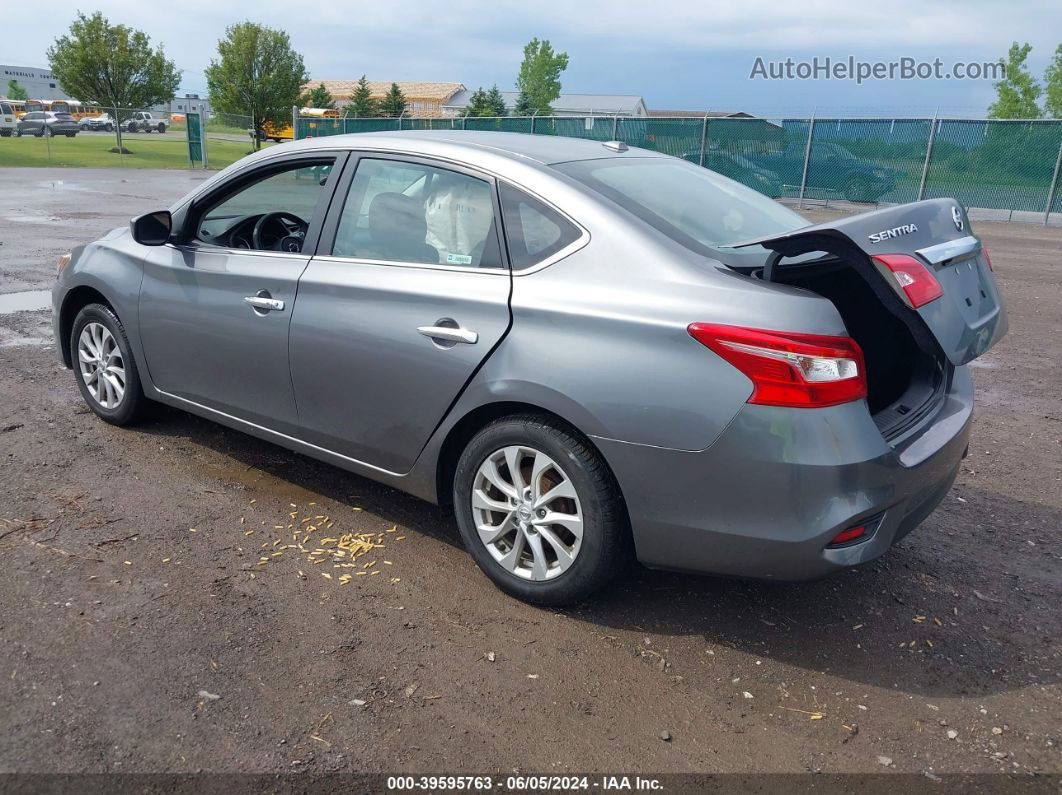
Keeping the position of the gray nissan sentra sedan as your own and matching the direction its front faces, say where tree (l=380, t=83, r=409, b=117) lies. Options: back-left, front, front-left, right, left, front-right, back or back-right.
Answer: front-right

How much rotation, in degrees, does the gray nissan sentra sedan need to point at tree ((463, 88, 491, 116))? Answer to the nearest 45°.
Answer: approximately 45° to its right

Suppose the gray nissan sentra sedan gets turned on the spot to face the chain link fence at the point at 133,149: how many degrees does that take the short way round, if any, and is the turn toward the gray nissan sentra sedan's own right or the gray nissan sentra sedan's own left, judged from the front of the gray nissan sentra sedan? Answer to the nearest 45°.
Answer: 0° — it already faces it

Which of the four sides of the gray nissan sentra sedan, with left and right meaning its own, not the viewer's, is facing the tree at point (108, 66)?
front

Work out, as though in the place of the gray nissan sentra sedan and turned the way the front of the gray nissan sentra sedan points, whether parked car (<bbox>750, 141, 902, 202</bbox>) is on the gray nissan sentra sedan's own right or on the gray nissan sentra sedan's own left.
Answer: on the gray nissan sentra sedan's own right

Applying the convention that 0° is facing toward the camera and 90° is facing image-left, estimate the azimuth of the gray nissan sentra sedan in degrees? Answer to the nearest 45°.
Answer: approximately 135°

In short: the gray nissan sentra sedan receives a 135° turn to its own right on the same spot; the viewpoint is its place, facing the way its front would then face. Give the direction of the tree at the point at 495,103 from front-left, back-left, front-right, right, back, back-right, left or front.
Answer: left

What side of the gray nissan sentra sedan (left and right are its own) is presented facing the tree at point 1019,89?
right
